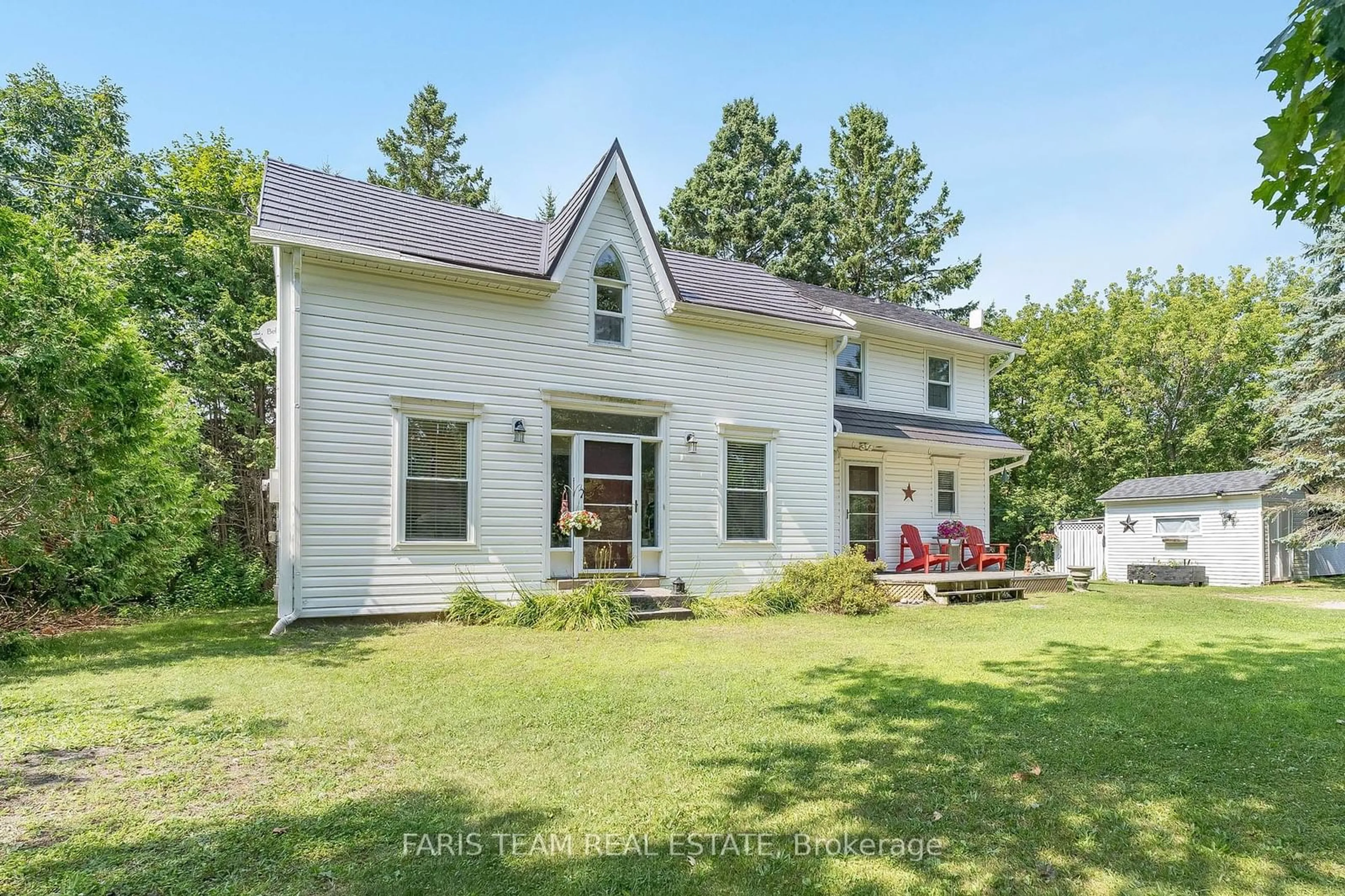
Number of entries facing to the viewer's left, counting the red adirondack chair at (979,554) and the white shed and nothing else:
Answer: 0

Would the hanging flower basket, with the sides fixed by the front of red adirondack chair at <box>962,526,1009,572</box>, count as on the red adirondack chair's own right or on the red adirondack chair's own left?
on the red adirondack chair's own right

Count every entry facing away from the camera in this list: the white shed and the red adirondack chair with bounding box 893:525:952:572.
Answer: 0

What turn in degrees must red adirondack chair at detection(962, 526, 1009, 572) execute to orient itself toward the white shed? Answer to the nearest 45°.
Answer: approximately 90° to its left

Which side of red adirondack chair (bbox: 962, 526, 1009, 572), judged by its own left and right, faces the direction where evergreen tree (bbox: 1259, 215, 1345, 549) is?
left
